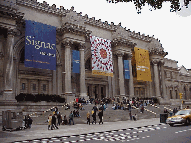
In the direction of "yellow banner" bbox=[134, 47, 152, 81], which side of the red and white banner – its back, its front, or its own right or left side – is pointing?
left

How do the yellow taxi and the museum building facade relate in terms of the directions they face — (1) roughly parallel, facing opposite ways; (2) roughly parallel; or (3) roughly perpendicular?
roughly perpendicular

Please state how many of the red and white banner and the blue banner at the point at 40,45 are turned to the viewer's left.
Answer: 0

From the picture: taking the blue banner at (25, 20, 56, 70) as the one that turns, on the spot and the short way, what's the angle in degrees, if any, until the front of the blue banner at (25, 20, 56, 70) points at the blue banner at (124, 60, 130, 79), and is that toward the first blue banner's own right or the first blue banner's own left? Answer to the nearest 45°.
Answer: approximately 90° to the first blue banner's own left

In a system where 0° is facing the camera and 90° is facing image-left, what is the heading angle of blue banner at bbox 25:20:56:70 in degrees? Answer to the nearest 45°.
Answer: approximately 315°

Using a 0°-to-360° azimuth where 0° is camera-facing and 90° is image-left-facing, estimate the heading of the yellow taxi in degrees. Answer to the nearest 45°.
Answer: approximately 45°

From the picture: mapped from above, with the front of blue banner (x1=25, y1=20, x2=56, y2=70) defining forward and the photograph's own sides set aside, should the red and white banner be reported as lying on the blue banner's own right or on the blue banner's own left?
on the blue banner's own left

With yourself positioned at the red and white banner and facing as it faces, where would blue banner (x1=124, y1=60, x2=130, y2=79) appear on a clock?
The blue banner is roughly at 9 o'clock from the red and white banner.

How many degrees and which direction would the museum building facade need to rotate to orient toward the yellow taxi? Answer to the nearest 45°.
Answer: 0° — it already faces it

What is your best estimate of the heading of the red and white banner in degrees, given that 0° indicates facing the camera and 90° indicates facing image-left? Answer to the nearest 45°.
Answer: approximately 315°

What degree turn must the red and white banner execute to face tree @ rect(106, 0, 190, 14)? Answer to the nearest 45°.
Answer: approximately 45° to its right

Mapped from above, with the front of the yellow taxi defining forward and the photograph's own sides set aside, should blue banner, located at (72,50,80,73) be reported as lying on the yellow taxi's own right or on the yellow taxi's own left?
on the yellow taxi's own right

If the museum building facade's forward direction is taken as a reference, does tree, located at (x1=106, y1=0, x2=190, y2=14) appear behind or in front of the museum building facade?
in front
